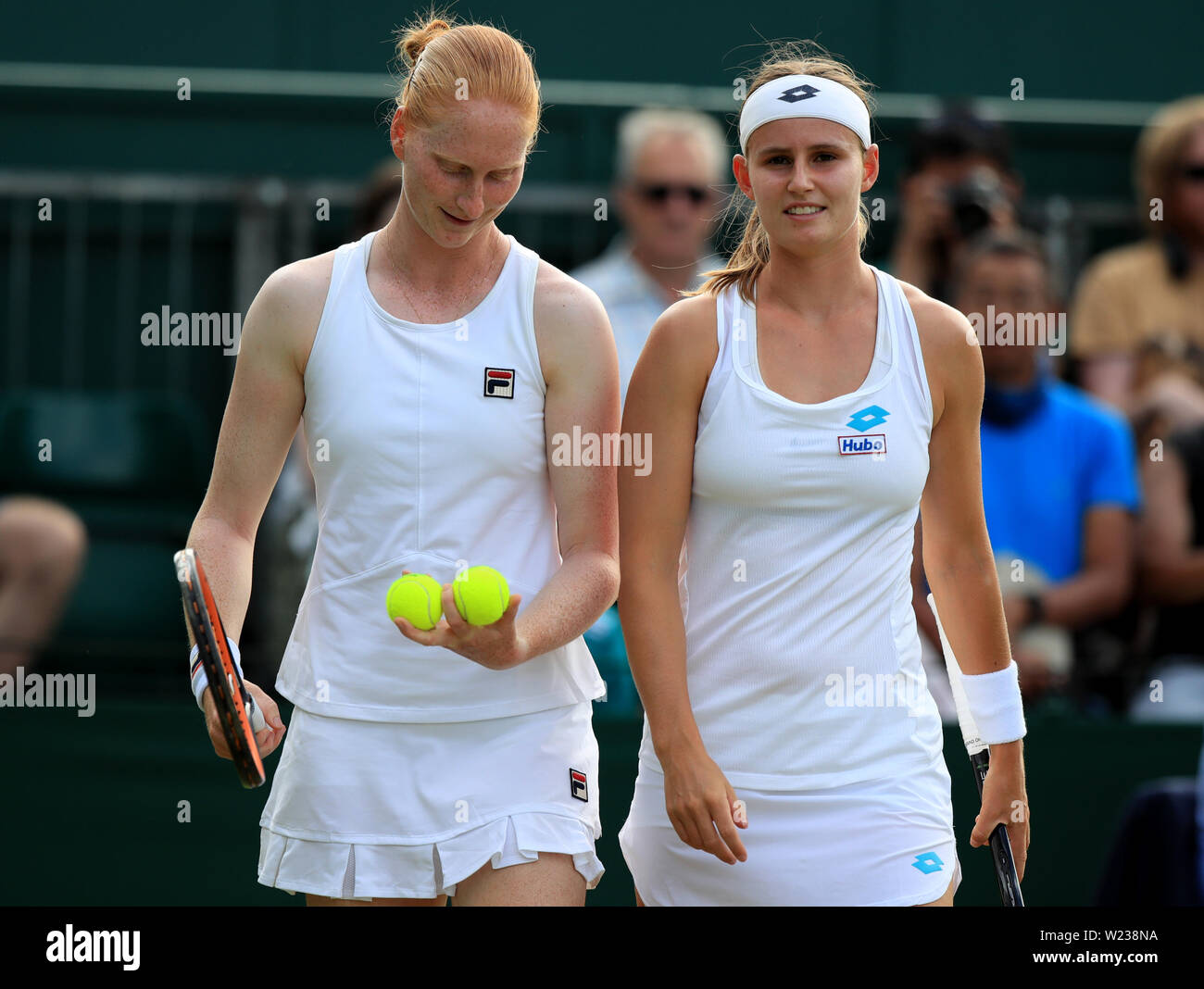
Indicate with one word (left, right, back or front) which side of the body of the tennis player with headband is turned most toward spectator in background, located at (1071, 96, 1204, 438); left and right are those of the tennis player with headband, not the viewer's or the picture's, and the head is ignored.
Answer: back

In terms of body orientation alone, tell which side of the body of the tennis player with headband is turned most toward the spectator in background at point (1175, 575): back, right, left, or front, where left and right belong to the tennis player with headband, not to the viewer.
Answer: back

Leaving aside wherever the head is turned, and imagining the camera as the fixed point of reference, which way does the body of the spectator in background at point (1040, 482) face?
toward the camera

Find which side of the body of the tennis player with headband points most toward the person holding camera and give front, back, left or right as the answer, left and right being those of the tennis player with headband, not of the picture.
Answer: back

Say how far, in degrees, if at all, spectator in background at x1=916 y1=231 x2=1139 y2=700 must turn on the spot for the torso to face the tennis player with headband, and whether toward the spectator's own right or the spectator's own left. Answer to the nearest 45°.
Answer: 0° — they already face them

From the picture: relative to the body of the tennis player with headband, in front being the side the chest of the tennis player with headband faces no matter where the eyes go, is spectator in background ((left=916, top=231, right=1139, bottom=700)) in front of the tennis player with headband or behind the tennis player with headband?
behind

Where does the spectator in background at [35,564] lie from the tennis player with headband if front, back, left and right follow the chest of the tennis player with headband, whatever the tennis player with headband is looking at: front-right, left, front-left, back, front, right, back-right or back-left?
back-right

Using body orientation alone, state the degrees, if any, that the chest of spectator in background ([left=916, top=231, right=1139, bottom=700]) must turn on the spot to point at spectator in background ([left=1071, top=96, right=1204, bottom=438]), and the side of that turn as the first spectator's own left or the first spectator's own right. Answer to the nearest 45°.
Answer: approximately 135° to the first spectator's own left

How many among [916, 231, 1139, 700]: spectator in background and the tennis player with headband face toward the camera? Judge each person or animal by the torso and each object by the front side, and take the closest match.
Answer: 2

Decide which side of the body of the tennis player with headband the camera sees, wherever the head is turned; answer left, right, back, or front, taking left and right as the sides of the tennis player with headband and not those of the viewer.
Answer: front

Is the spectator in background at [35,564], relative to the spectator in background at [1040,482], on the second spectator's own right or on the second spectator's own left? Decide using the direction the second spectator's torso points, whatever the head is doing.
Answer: on the second spectator's own right

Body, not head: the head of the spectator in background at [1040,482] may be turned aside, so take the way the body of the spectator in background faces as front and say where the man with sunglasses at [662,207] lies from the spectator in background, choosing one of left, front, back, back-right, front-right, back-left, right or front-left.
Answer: right
